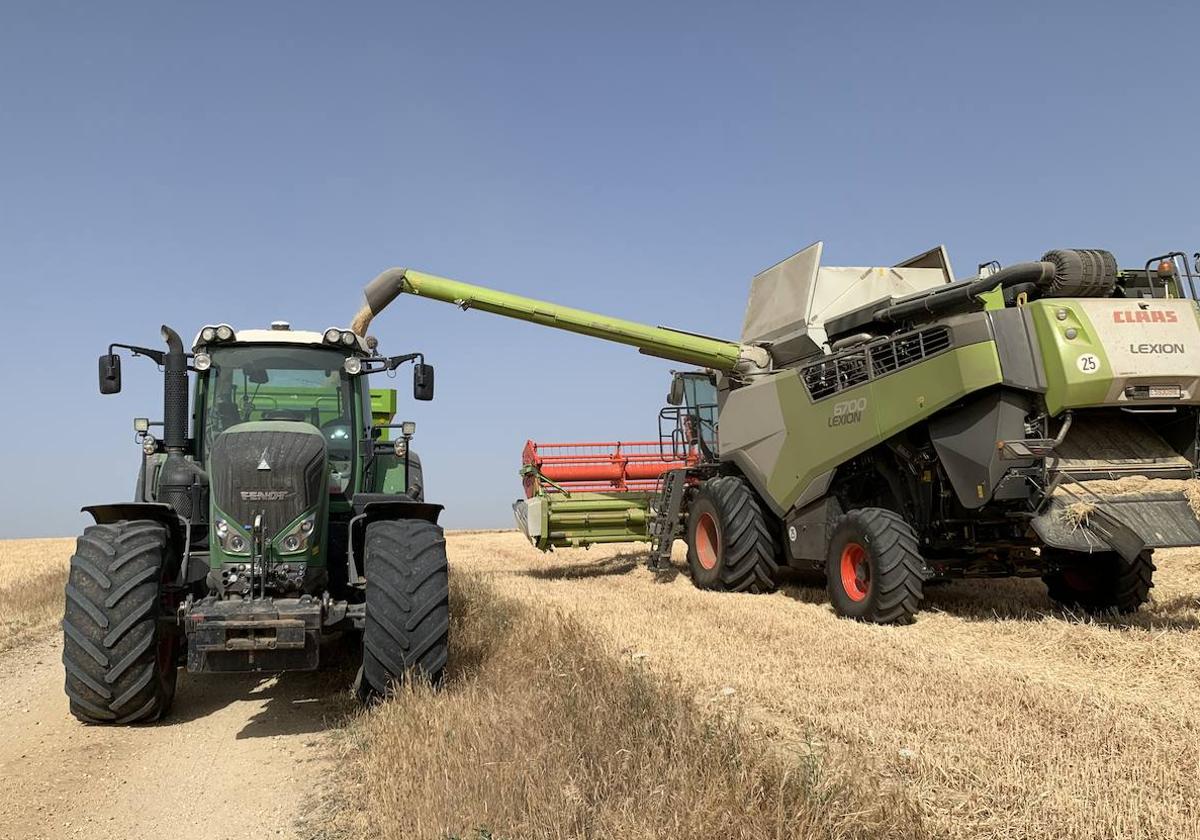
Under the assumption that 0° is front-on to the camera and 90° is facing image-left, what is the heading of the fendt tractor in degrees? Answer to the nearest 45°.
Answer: approximately 0°

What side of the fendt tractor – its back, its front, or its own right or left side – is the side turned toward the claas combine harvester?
left

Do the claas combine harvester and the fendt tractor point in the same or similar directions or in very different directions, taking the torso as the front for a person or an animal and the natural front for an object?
very different directions

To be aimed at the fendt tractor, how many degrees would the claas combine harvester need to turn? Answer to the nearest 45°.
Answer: approximately 90° to its left

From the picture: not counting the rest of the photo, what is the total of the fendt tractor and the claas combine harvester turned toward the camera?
1

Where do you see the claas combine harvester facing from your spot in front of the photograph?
facing away from the viewer and to the left of the viewer
